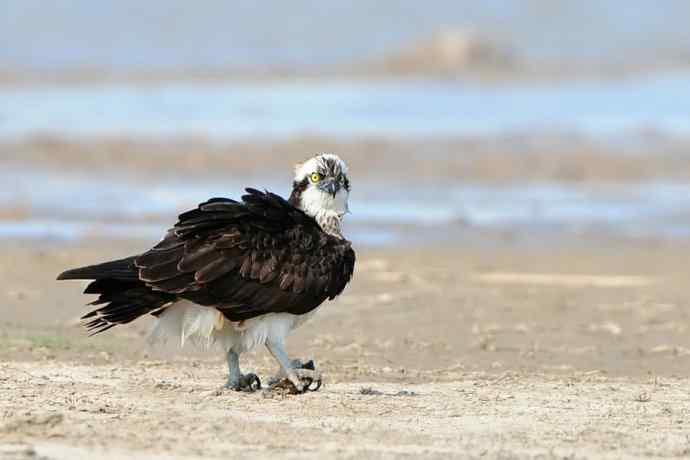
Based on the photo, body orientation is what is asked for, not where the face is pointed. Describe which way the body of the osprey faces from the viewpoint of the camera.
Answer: to the viewer's right
